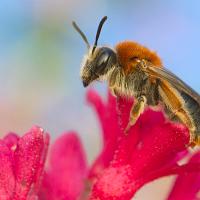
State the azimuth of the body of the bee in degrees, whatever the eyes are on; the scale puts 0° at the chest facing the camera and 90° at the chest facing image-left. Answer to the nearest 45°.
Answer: approximately 90°
